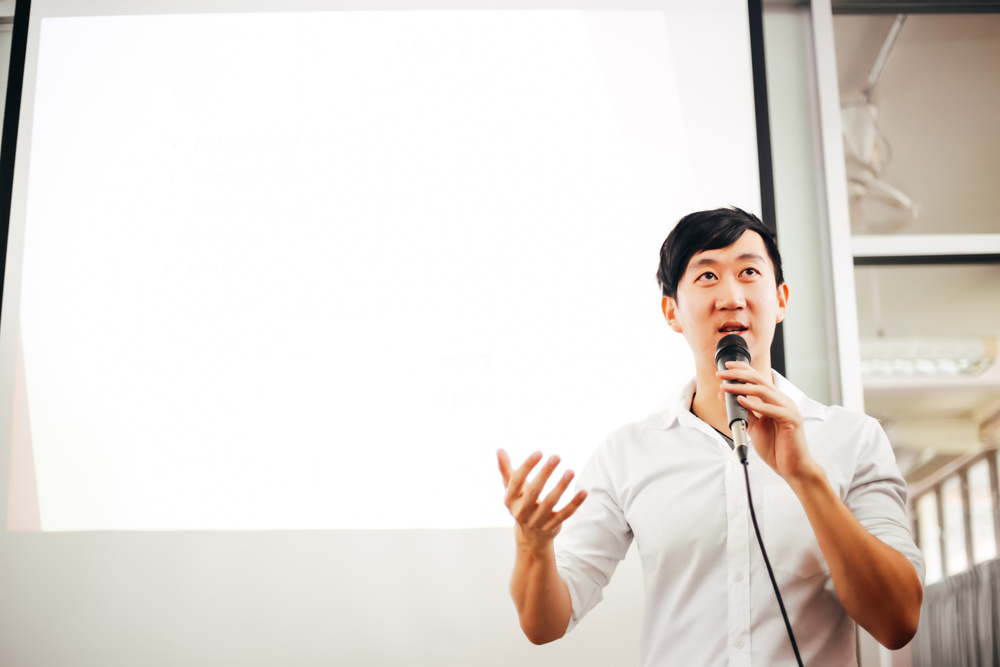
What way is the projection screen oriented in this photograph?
toward the camera

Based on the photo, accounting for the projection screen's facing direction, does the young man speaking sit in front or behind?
in front

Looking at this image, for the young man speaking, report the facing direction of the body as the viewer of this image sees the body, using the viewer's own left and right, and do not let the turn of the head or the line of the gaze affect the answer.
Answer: facing the viewer

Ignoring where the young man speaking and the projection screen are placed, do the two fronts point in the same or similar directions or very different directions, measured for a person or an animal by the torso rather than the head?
same or similar directions

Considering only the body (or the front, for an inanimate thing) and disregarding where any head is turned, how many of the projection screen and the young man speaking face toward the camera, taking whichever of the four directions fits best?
2
